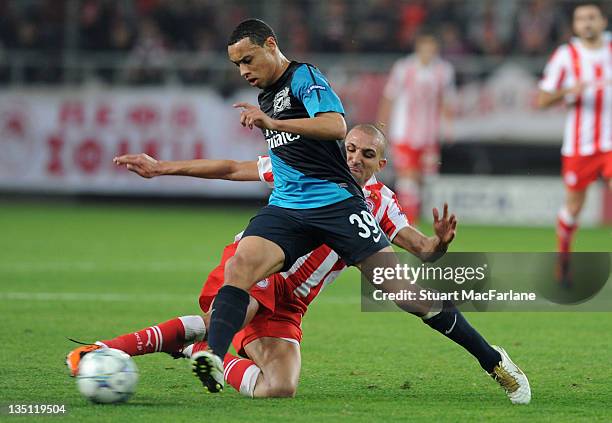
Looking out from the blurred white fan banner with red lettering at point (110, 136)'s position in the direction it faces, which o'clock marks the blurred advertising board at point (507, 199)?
the blurred advertising board at point (507, 199) is roughly at 10 o'clock from the blurred white fan banner with red lettering at point (110, 136).

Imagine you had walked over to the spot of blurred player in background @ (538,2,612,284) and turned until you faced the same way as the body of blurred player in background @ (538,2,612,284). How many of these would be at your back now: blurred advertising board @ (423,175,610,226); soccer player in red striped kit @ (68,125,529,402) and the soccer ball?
1

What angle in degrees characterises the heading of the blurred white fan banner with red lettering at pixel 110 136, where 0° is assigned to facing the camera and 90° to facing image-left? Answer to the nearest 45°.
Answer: approximately 0°

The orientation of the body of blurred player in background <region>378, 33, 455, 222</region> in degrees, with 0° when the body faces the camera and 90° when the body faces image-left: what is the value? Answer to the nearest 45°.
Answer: approximately 0°

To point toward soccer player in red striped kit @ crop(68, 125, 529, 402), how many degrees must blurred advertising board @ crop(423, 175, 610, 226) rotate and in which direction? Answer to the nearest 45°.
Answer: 0° — it already faces them

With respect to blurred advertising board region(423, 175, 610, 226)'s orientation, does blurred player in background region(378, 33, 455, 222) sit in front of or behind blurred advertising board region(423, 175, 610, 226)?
in front

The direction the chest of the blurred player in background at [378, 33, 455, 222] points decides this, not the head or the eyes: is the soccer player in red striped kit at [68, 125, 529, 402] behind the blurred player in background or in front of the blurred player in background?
in front

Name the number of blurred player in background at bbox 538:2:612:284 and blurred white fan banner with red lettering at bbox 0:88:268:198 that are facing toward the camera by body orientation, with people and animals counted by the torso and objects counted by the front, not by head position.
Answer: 2

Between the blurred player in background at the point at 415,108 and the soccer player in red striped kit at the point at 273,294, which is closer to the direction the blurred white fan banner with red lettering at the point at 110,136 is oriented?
the soccer player in red striped kit
